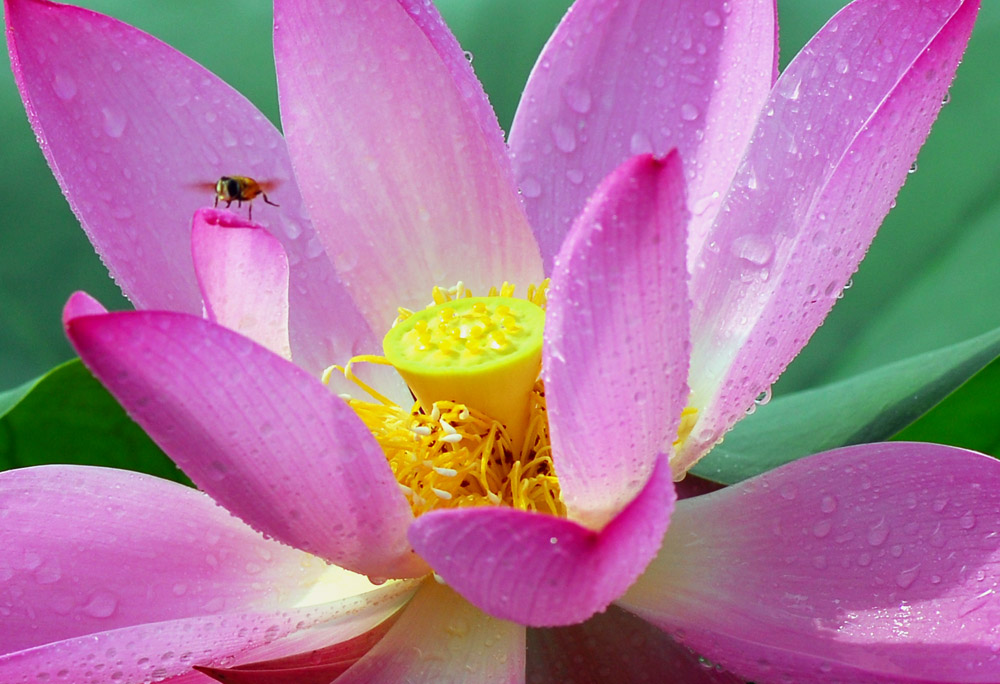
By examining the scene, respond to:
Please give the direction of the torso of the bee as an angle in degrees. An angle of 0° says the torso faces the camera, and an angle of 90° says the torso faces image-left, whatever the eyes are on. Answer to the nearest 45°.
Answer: approximately 45°
